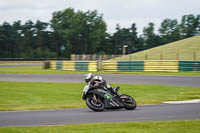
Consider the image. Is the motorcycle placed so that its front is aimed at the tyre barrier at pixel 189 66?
no

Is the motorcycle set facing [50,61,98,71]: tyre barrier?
no

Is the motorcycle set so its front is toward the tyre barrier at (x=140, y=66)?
no
